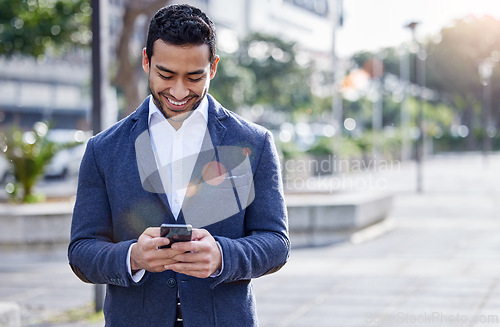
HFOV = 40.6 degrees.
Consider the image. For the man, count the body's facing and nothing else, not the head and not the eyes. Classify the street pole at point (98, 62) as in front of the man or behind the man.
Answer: behind

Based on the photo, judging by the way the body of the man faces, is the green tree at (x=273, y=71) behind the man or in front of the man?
behind

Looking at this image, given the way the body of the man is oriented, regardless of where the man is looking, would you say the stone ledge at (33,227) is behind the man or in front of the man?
behind

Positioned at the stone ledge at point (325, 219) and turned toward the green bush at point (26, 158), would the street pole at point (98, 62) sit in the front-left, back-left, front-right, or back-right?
front-left

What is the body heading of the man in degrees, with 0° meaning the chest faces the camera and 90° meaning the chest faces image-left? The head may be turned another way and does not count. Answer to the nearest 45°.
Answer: approximately 0°

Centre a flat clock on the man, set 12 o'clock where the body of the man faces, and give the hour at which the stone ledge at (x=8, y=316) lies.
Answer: The stone ledge is roughly at 5 o'clock from the man.

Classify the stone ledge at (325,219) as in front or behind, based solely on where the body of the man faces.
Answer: behind

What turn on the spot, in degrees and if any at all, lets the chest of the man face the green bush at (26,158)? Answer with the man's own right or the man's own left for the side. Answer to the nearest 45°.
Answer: approximately 180°
